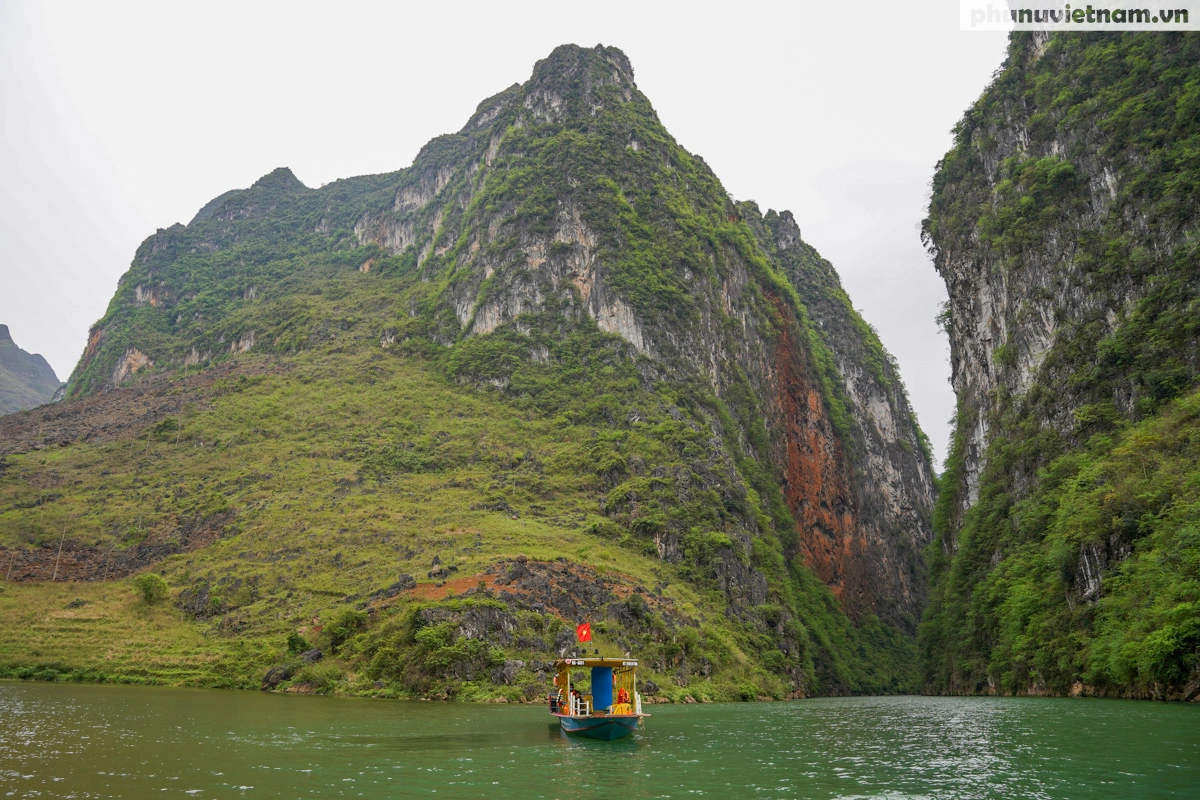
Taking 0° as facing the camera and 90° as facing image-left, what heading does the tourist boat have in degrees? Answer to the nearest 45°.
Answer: approximately 0°
